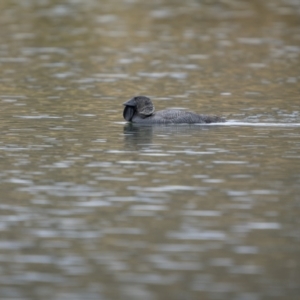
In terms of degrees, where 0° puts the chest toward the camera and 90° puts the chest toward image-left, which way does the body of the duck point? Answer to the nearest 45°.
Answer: approximately 90°
